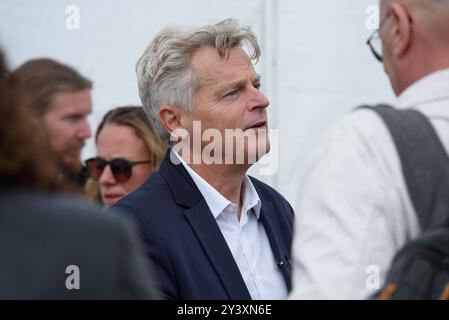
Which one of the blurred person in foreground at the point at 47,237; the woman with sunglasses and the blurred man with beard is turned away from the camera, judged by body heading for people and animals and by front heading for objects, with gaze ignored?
the blurred person in foreground

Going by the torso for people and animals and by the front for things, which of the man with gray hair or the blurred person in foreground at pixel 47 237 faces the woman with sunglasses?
the blurred person in foreground

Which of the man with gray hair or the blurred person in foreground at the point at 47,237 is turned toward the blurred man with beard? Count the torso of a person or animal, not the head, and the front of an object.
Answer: the blurred person in foreground

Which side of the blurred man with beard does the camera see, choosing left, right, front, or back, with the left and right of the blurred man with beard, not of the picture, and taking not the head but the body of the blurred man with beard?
right

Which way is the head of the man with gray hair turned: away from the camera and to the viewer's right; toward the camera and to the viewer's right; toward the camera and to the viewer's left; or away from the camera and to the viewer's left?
toward the camera and to the viewer's right

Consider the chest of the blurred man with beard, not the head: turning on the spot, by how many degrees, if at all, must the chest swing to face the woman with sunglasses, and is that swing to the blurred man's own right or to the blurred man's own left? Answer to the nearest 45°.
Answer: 0° — they already face them

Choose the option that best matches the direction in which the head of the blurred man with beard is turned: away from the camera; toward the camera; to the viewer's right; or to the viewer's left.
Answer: to the viewer's right

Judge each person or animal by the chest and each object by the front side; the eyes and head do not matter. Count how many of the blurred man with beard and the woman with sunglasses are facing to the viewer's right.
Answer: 1

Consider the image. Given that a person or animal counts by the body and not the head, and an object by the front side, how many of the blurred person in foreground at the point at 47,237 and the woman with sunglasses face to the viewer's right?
0

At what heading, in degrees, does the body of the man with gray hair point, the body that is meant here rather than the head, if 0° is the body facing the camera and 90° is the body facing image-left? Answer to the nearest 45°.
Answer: approximately 315°

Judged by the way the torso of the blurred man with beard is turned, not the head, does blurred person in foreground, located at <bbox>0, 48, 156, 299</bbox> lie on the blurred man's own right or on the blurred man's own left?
on the blurred man's own right

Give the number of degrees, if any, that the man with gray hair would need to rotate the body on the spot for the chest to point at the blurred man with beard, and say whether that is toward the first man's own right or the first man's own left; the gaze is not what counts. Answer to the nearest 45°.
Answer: approximately 135° to the first man's own right

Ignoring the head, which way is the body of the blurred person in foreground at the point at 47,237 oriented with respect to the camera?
away from the camera
